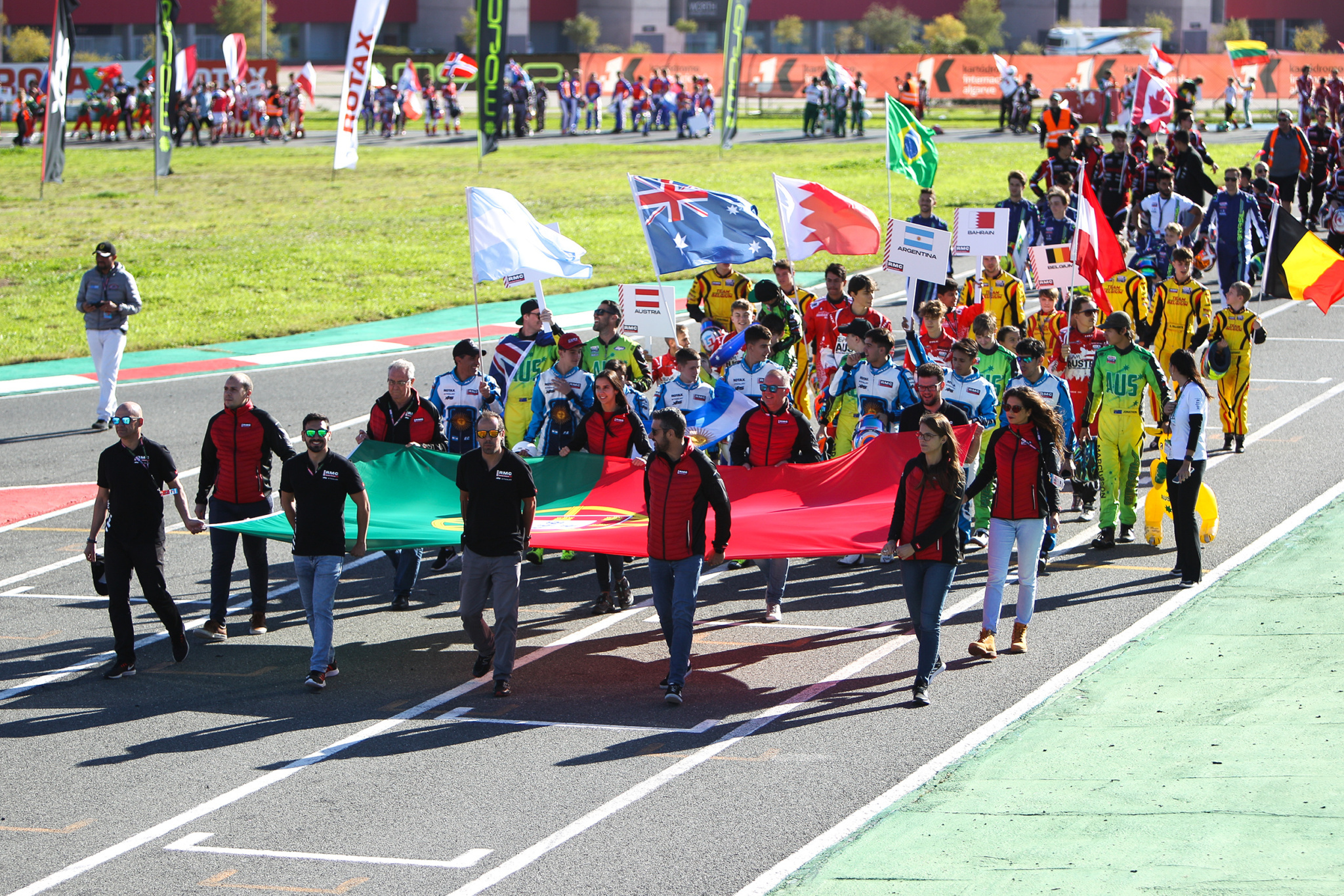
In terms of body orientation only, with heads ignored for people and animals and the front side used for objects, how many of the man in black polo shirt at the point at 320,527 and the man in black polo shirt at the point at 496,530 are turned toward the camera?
2

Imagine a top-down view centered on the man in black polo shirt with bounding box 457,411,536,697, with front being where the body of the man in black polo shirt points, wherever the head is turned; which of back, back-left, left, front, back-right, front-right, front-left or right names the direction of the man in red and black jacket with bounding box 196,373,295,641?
back-right

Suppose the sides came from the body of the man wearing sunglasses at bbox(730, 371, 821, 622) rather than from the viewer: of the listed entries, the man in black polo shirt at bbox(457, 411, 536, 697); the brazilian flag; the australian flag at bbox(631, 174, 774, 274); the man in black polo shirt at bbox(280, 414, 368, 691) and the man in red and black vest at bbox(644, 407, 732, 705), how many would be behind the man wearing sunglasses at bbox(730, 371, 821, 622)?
2

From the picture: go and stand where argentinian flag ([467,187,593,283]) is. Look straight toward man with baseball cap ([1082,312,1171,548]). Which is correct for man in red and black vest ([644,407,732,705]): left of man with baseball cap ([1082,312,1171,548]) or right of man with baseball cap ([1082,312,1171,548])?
right

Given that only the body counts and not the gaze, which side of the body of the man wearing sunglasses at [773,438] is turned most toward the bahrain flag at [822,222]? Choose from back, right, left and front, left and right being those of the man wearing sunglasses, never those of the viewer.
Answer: back

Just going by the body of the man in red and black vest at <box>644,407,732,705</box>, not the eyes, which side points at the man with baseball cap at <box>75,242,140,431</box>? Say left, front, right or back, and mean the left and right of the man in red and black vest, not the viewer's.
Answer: right

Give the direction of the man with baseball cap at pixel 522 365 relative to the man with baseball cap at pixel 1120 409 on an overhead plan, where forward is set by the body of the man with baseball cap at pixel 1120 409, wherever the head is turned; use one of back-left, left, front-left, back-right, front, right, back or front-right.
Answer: right

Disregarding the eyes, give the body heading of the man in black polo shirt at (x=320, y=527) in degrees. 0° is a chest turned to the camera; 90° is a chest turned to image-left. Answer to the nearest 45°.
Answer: approximately 0°

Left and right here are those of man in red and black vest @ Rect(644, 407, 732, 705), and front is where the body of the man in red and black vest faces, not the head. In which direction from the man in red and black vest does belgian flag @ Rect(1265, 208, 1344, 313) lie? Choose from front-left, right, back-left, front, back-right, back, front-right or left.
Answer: back

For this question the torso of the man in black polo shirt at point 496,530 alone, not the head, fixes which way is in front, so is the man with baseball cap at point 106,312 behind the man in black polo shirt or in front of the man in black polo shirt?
behind

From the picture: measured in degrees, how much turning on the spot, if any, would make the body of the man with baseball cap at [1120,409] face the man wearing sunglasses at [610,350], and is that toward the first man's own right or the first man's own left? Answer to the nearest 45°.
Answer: approximately 90° to the first man's own right

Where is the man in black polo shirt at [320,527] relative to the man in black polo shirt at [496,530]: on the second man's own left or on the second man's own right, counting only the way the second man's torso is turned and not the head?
on the second man's own right

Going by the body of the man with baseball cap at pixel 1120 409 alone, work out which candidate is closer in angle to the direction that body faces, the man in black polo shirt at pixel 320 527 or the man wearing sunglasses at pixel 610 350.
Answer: the man in black polo shirt

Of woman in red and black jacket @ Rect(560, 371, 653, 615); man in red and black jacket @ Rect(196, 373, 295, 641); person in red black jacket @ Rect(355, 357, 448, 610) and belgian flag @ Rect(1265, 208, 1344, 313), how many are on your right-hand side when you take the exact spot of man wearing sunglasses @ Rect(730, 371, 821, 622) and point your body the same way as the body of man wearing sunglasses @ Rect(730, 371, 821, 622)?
3

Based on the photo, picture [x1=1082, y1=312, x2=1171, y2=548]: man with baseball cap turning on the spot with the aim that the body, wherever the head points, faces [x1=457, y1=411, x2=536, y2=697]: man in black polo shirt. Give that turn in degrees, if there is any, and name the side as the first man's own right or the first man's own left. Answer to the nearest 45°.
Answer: approximately 45° to the first man's own right
